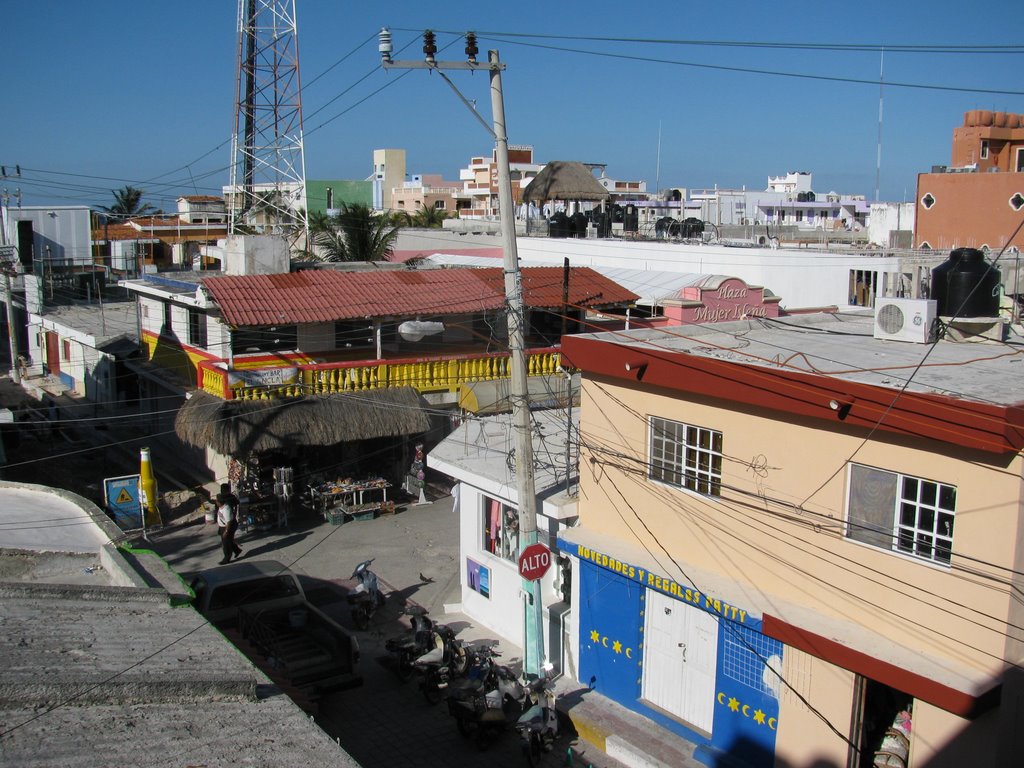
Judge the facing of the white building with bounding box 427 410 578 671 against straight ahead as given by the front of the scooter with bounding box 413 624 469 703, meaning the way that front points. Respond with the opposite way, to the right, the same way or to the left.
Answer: the opposite way

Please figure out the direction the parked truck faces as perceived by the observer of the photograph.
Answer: facing away from the viewer and to the left of the viewer

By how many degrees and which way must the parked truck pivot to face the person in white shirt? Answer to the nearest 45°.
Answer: approximately 45° to its right

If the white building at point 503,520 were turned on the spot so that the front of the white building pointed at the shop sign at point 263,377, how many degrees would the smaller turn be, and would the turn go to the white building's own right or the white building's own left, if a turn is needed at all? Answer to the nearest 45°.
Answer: approximately 90° to the white building's own right

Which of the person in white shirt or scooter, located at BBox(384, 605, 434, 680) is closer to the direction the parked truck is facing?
the person in white shirt

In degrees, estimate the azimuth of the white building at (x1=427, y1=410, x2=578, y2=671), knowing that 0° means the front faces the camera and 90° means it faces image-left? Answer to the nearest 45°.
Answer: approximately 45°

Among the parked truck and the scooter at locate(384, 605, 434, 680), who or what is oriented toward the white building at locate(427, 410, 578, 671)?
the scooter

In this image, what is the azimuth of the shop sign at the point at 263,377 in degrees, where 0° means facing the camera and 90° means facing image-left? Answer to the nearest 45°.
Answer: approximately 0°

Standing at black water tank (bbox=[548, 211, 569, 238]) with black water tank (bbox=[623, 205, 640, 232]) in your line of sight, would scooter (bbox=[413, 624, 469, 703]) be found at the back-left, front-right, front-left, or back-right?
back-right

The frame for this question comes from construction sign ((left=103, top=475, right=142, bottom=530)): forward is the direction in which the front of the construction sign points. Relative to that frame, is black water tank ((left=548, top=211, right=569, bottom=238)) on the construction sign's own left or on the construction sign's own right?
on the construction sign's own left

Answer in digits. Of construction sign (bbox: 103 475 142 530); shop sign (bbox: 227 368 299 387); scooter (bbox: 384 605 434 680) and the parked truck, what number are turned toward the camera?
2
